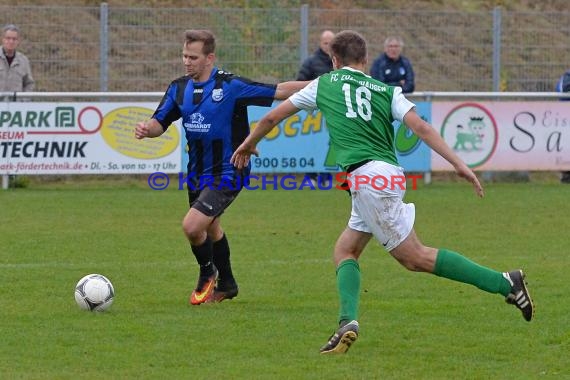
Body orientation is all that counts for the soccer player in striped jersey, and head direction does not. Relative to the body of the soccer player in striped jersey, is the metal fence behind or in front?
behind

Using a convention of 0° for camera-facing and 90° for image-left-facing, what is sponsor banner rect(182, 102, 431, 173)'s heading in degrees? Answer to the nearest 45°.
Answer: approximately 0°

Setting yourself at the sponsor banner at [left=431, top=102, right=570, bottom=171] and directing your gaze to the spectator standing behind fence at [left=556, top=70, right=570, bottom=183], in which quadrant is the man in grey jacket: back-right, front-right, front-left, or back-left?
back-left

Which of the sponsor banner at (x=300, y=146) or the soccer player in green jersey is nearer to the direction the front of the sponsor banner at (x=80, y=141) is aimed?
the soccer player in green jersey

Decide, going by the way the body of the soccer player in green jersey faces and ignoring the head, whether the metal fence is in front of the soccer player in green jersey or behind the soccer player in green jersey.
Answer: in front

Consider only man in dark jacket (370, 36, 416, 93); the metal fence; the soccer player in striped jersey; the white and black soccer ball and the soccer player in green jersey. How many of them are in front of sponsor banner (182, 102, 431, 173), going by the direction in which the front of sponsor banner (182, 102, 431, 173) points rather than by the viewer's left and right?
3

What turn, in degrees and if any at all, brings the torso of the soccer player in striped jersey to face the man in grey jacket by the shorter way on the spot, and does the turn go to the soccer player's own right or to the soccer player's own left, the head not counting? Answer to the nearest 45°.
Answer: approximately 135° to the soccer player's own right

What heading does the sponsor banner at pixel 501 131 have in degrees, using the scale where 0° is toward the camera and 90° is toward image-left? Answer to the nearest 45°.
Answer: approximately 0°

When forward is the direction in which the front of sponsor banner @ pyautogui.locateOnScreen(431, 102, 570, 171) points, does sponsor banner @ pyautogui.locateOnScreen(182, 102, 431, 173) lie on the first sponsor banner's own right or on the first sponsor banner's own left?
on the first sponsor banner's own right
